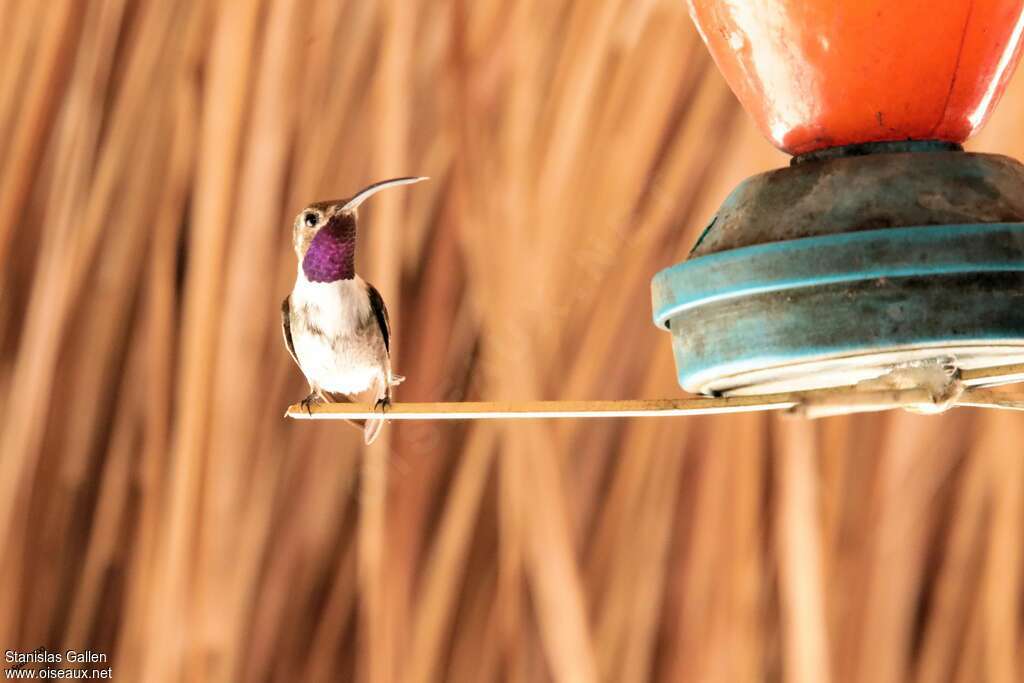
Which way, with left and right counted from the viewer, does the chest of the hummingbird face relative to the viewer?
facing the viewer
